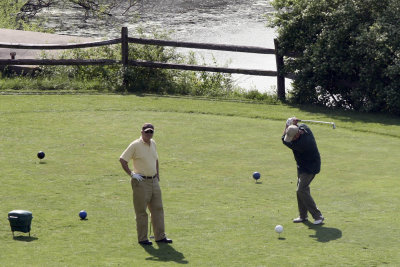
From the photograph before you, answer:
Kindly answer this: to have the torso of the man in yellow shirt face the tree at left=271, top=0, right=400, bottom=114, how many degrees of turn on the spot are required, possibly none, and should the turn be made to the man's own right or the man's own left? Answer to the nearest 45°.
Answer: approximately 90° to the man's own left

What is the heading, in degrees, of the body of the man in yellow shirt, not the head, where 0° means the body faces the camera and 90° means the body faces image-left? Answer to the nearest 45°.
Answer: approximately 315°

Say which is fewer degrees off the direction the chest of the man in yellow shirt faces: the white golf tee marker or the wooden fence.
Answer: the white golf tee marker

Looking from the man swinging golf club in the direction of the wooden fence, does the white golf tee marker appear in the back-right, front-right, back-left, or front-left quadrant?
back-left

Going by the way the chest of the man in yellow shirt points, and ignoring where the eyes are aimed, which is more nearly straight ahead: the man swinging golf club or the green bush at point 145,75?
the man swinging golf club

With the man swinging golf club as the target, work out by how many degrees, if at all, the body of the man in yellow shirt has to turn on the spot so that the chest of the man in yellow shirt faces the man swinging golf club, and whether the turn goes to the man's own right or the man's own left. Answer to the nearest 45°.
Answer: approximately 45° to the man's own left

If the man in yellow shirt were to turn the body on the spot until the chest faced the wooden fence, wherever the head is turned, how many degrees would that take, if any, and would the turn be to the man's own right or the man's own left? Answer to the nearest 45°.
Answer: approximately 135° to the man's own left

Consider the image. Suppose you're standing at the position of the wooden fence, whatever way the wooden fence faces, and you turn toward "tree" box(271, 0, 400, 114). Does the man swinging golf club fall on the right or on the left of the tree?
right

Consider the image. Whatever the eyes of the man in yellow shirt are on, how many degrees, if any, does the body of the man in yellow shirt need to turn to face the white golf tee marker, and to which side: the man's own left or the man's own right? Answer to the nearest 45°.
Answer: approximately 45° to the man's own left

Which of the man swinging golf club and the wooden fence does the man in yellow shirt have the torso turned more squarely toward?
the man swinging golf club
